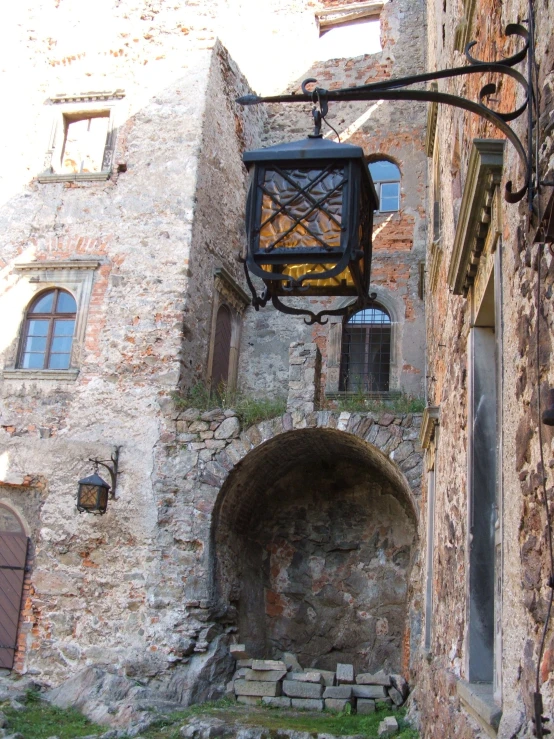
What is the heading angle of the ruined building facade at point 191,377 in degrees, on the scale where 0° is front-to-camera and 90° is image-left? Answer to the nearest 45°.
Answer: approximately 0°
